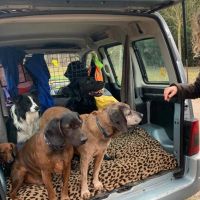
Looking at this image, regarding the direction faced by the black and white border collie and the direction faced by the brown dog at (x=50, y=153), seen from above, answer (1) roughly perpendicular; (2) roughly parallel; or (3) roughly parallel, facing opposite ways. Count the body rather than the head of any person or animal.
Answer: roughly parallel

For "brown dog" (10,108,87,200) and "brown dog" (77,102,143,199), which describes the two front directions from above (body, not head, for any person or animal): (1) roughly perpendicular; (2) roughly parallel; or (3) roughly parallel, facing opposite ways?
roughly parallel

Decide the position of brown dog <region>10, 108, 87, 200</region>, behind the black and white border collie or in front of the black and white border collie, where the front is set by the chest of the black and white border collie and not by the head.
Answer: in front

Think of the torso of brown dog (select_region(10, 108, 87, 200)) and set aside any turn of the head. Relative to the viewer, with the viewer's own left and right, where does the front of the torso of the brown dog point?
facing the viewer and to the right of the viewer

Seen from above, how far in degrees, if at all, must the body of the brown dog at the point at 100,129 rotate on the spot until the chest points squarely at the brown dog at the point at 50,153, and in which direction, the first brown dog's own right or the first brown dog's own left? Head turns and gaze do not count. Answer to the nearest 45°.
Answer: approximately 90° to the first brown dog's own right

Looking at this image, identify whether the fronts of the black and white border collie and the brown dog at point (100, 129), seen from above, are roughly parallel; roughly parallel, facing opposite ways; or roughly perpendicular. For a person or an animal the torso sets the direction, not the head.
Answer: roughly parallel

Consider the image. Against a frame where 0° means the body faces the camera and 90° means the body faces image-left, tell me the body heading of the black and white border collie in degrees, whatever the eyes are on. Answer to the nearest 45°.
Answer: approximately 315°

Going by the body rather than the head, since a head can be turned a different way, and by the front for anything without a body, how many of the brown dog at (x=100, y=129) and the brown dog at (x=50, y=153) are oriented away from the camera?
0

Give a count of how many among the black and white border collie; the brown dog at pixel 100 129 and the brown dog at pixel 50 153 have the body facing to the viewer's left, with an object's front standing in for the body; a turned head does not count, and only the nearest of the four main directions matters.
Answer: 0

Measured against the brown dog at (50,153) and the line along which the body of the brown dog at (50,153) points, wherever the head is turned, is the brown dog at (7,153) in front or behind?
behind
